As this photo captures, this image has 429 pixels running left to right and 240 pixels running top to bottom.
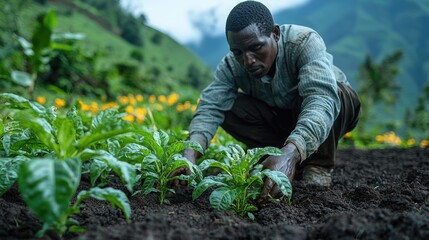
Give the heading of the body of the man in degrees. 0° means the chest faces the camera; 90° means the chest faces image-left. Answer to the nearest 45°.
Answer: approximately 45°

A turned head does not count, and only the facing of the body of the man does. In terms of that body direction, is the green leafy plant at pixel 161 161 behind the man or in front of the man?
in front

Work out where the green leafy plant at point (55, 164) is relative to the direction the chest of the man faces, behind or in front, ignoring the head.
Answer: in front
